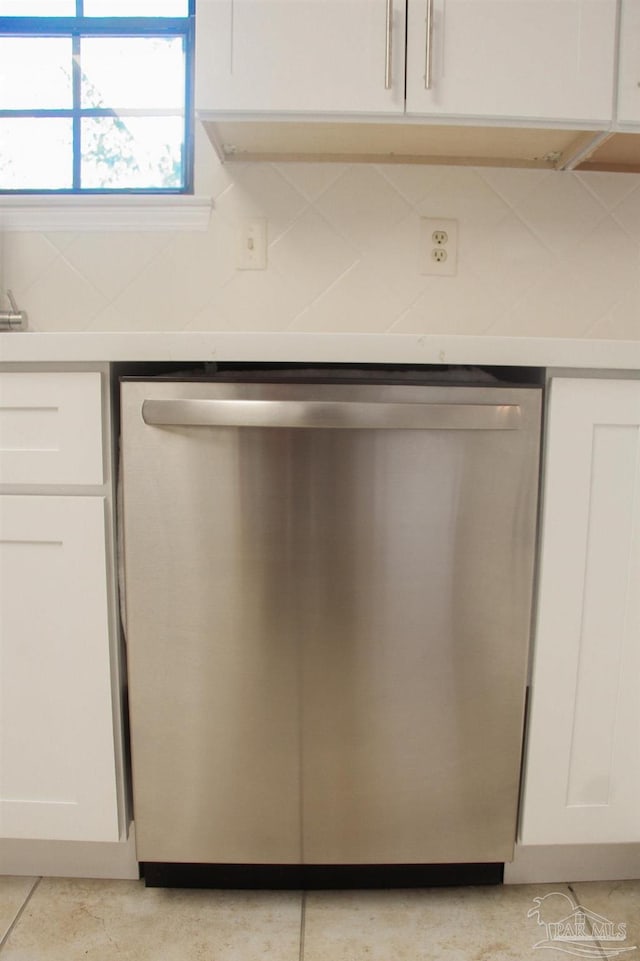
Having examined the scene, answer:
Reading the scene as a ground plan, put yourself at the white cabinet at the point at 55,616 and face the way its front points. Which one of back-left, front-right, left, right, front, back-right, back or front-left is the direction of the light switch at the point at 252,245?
back-left

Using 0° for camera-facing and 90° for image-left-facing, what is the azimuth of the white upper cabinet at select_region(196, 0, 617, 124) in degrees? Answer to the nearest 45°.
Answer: approximately 0°

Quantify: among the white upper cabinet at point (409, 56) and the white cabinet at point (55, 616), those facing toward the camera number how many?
2

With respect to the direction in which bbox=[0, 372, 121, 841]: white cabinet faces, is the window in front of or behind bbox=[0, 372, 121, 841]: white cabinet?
behind

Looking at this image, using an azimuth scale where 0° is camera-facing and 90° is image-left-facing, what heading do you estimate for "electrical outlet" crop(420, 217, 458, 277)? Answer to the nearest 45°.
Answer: approximately 0°
